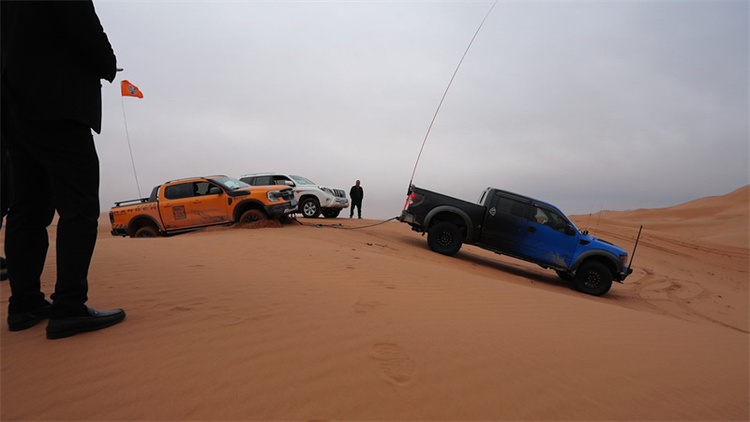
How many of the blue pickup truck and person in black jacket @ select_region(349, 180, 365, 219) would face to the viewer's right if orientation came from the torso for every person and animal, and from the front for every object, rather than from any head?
1

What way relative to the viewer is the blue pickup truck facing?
to the viewer's right

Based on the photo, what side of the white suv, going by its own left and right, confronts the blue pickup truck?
front

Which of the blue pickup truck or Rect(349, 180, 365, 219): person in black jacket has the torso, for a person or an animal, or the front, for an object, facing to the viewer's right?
the blue pickup truck

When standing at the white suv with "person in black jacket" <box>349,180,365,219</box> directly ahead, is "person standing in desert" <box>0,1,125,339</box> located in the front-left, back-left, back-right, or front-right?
back-right

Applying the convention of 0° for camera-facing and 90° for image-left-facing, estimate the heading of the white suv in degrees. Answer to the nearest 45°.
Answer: approximately 315°

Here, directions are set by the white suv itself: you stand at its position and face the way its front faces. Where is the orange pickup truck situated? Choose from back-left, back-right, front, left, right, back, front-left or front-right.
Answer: right

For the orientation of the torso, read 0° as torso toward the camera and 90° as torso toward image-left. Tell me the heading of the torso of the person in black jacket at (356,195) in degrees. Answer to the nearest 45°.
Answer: approximately 0°

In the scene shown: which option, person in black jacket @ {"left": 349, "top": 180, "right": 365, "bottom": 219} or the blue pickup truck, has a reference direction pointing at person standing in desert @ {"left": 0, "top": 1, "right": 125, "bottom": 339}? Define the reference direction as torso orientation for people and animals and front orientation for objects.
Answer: the person in black jacket

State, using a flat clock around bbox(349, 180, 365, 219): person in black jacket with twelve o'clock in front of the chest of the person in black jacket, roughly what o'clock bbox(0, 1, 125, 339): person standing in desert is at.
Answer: The person standing in desert is roughly at 12 o'clock from the person in black jacket.

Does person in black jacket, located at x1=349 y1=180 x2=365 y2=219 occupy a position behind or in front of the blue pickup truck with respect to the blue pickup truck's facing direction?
behind
